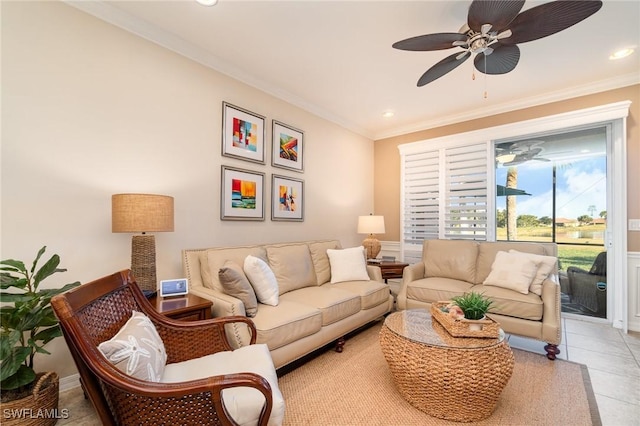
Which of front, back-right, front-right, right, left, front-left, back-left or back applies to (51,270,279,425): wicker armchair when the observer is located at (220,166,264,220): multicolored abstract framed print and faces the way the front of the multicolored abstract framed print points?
front-right

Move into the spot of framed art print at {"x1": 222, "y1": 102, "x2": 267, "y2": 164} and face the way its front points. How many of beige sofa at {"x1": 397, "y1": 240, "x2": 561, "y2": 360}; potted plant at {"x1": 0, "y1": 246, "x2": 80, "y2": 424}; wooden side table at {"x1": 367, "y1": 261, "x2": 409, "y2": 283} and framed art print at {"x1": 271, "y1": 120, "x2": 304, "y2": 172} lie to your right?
1

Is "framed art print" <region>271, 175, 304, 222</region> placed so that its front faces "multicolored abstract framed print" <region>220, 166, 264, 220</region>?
no

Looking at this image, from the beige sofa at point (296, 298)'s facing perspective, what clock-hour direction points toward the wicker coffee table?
The wicker coffee table is roughly at 12 o'clock from the beige sofa.

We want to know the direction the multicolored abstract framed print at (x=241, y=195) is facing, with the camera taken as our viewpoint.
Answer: facing the viewer and to the right of the viewer

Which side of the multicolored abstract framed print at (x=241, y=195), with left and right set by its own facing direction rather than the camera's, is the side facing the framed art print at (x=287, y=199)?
left

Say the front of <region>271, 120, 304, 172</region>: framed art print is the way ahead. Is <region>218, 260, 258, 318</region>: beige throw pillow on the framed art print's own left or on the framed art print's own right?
on the framed art print's own right

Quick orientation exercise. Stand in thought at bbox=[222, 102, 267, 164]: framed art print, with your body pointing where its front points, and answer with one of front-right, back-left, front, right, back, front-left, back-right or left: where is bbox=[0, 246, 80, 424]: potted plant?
right

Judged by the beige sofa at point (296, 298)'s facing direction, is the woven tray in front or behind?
in front

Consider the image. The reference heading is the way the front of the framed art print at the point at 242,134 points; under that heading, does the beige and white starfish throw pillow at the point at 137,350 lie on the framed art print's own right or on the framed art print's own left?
on the framed art print's own right

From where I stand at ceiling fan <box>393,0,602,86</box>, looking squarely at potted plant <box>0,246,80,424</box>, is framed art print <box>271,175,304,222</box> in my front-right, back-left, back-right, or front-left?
front-right

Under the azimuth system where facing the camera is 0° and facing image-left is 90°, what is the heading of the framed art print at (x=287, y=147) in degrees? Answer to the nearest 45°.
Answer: approximately 315°

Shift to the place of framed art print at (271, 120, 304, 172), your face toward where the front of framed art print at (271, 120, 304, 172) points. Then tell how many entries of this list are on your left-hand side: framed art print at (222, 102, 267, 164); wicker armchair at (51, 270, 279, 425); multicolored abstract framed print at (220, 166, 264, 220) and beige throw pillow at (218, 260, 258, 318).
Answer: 0

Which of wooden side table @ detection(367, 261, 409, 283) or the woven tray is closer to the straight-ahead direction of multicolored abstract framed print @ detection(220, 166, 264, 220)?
the woven tray

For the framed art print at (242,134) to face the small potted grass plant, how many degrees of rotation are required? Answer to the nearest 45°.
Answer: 0° — it already faces it

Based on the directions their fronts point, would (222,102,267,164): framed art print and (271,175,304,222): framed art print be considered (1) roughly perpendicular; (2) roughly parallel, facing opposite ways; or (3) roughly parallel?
roughly parallel

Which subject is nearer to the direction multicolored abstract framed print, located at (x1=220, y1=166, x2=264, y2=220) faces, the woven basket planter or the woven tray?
the woven tray

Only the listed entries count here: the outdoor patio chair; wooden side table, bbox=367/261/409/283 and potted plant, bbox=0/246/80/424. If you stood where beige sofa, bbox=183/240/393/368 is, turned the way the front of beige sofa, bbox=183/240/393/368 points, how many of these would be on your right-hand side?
1

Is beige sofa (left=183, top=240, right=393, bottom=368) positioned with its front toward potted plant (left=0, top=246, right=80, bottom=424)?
no

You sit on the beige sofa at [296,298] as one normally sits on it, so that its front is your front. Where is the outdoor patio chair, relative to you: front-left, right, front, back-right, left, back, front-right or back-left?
front-left
